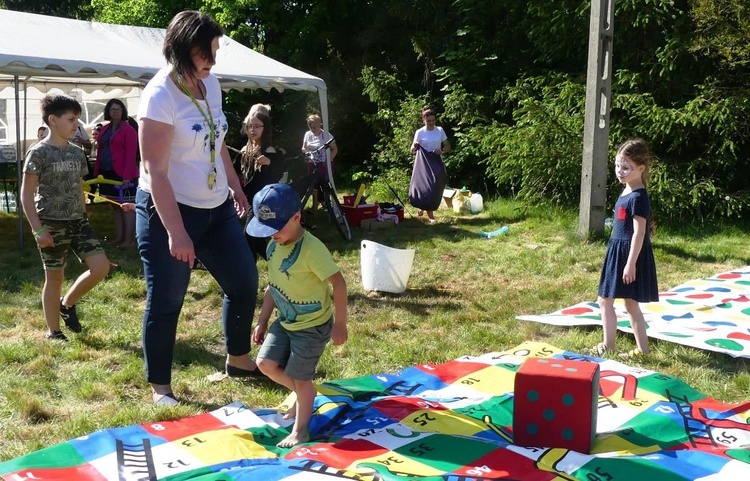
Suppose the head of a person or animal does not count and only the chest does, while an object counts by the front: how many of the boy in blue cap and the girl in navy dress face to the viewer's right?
0

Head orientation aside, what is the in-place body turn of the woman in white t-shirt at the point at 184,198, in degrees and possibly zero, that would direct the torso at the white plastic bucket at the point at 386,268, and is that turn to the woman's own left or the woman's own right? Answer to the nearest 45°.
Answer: approximately 90° to the woman's own left

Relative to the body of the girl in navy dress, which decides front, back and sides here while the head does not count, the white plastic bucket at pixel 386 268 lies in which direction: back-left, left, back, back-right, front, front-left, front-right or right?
right

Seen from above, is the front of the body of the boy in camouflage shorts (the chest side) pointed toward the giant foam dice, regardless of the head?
yes

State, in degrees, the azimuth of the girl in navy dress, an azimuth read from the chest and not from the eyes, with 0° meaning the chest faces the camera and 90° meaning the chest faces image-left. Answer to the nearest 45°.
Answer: approximately 45°

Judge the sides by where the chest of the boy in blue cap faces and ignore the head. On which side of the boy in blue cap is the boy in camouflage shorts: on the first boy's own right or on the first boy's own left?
on the first boy's own right

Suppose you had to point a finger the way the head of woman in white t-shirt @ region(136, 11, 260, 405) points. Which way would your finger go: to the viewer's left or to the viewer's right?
to the viewer's right

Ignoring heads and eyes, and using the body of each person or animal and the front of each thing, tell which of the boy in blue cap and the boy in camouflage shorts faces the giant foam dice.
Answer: the boy in camouflage shorts

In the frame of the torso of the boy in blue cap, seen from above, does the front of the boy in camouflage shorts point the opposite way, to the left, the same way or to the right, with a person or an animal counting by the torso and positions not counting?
to the left

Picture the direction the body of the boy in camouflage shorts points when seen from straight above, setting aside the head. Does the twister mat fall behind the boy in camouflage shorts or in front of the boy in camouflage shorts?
in front
